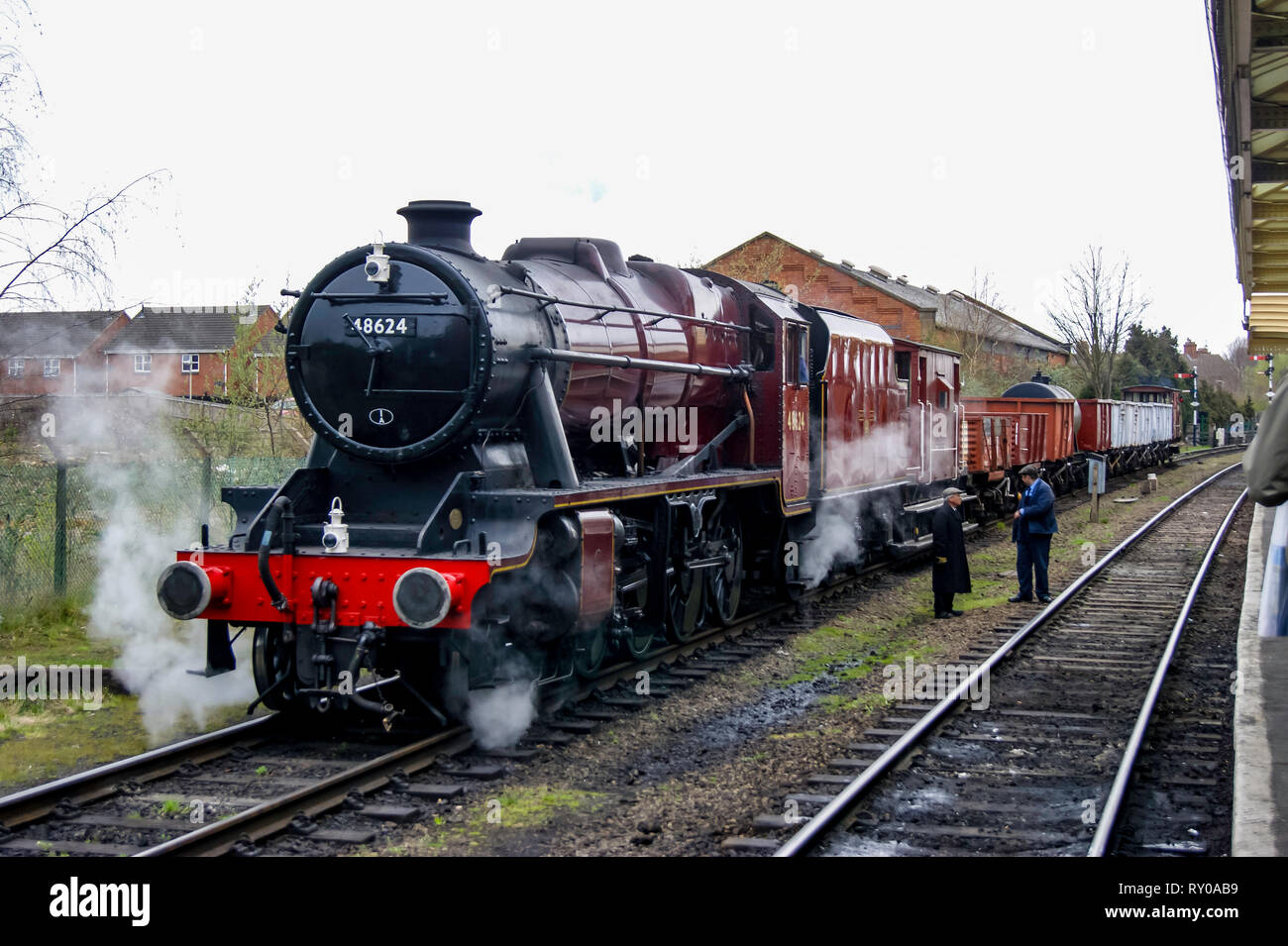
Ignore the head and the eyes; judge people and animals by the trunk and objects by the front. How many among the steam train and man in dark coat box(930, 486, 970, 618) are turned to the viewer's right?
1

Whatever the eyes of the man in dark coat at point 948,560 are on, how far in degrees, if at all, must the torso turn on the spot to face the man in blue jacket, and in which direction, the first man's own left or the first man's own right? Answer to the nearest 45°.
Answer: approximately 45° to the first man's own left

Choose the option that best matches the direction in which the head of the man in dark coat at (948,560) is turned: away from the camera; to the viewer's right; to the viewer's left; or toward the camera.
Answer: to the viewer's right

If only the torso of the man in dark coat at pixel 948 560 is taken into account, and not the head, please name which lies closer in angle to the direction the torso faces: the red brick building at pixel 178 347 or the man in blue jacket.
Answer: the man in blue jacket

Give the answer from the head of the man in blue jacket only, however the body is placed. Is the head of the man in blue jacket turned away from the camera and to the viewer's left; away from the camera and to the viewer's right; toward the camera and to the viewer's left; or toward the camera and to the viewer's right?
toward the camera and to the viewer's left

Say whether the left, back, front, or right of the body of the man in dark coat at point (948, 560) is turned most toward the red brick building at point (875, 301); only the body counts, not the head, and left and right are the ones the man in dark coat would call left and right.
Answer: left

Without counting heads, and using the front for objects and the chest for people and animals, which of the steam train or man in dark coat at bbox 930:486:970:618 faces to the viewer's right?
the man in dark coat

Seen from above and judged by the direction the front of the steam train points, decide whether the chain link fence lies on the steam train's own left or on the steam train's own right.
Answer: on the steam train's own right

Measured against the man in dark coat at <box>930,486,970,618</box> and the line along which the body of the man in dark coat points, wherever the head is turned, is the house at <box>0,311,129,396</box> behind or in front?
behind

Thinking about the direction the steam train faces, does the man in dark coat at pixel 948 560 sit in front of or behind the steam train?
behind

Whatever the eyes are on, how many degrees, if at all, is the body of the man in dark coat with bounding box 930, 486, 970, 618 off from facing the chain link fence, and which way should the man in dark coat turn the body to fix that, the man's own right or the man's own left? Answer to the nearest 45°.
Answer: approximately 135° to the man's own right

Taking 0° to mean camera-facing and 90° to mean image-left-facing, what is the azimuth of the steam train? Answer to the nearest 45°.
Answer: approximately 45°

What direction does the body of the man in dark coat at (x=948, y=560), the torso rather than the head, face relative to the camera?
to the viewer's right
